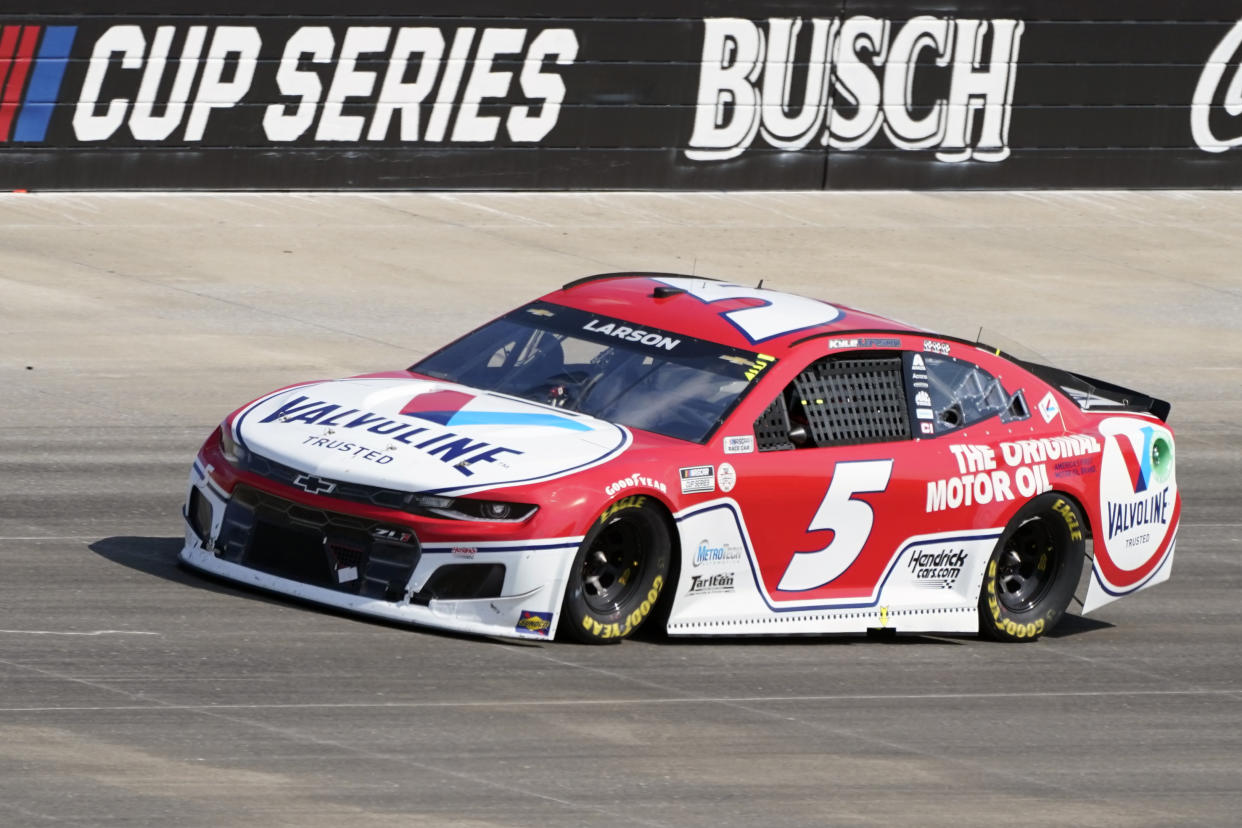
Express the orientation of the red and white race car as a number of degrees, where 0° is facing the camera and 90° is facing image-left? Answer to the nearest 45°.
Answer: approximately 45°
